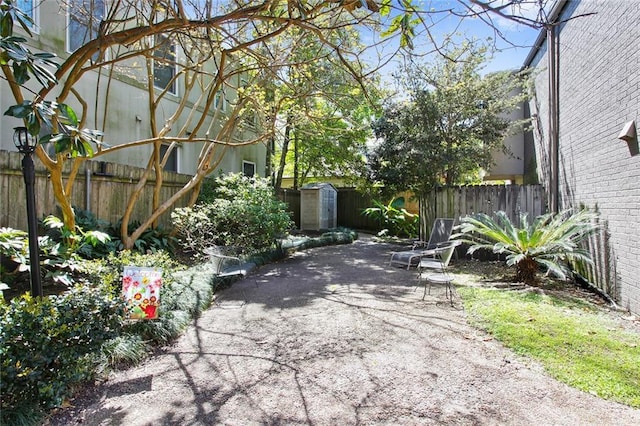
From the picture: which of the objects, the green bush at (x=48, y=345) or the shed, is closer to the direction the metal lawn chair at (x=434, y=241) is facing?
the green bush

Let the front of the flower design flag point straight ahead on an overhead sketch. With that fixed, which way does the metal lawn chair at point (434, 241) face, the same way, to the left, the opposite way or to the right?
to the right

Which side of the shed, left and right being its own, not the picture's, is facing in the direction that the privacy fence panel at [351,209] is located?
left

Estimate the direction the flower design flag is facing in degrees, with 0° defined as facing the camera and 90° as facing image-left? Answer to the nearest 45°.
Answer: approximately 0°

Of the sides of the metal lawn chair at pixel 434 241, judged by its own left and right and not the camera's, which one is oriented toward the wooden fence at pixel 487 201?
back

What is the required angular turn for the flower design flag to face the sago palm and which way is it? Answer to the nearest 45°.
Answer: approximately 90° to its left

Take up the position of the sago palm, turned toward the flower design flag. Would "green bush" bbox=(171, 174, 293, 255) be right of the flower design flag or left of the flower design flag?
right

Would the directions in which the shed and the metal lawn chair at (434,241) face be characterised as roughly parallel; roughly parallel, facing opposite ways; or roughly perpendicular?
roughly perpendicular
